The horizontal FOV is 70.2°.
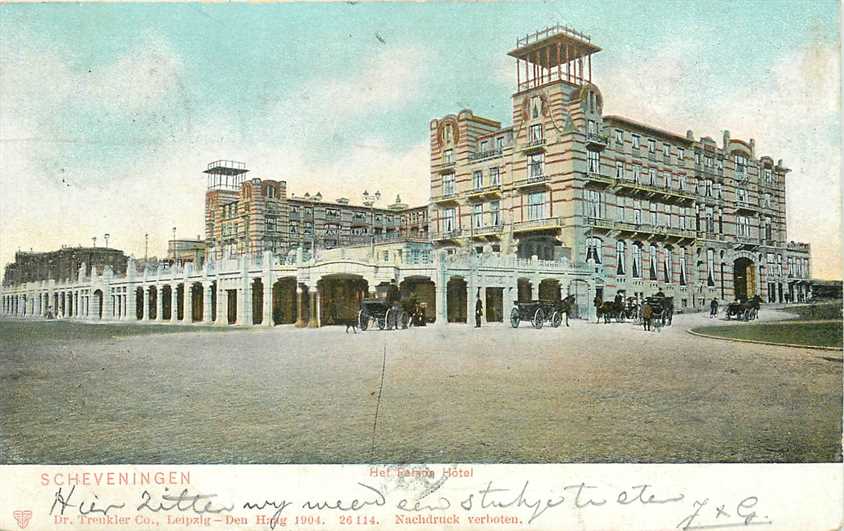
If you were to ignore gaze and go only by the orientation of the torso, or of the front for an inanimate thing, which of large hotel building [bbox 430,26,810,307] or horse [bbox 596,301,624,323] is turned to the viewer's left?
the horse

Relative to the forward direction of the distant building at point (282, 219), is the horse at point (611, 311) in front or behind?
in front

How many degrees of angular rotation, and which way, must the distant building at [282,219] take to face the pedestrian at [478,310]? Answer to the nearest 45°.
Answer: approximately 45° to its left

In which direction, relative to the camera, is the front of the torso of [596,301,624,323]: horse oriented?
to the viewer's left

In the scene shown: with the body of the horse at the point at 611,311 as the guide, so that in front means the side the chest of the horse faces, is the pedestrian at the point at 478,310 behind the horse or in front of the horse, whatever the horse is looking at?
in front

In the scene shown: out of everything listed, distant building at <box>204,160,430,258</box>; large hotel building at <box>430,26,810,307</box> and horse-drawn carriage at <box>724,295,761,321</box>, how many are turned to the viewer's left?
1
